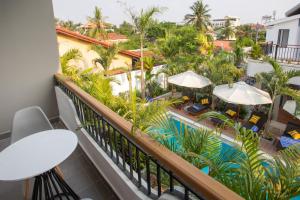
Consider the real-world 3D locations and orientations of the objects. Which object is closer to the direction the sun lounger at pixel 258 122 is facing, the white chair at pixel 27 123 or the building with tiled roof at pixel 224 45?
the white chair

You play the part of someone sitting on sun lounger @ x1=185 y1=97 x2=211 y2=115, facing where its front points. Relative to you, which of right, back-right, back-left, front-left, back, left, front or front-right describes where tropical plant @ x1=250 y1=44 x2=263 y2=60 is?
back

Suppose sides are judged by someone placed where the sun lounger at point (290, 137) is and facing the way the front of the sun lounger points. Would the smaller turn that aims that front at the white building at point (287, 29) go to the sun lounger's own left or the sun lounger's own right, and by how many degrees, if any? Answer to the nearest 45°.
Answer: approximately 135° to the sun lounger's own right

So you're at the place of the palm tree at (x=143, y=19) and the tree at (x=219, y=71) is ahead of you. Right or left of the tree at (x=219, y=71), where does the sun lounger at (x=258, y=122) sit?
right

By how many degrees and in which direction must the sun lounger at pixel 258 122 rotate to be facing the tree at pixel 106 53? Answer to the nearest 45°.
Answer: approximately 45° to its right

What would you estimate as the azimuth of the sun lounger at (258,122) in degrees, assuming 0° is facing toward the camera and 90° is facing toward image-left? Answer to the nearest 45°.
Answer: approximately 45°

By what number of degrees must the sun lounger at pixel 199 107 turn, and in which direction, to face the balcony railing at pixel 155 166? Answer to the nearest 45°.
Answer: approximately 45° to its left

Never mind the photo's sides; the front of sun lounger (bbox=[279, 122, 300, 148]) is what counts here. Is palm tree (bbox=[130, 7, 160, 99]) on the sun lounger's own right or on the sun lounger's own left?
on the sun lounger's own right

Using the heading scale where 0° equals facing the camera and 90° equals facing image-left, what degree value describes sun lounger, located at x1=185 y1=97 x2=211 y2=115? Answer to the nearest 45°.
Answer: approximately 45°

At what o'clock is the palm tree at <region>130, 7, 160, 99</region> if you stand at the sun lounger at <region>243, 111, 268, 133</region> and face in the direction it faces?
The palm tree is roughly at 2 o'clock from the sun lounger.
